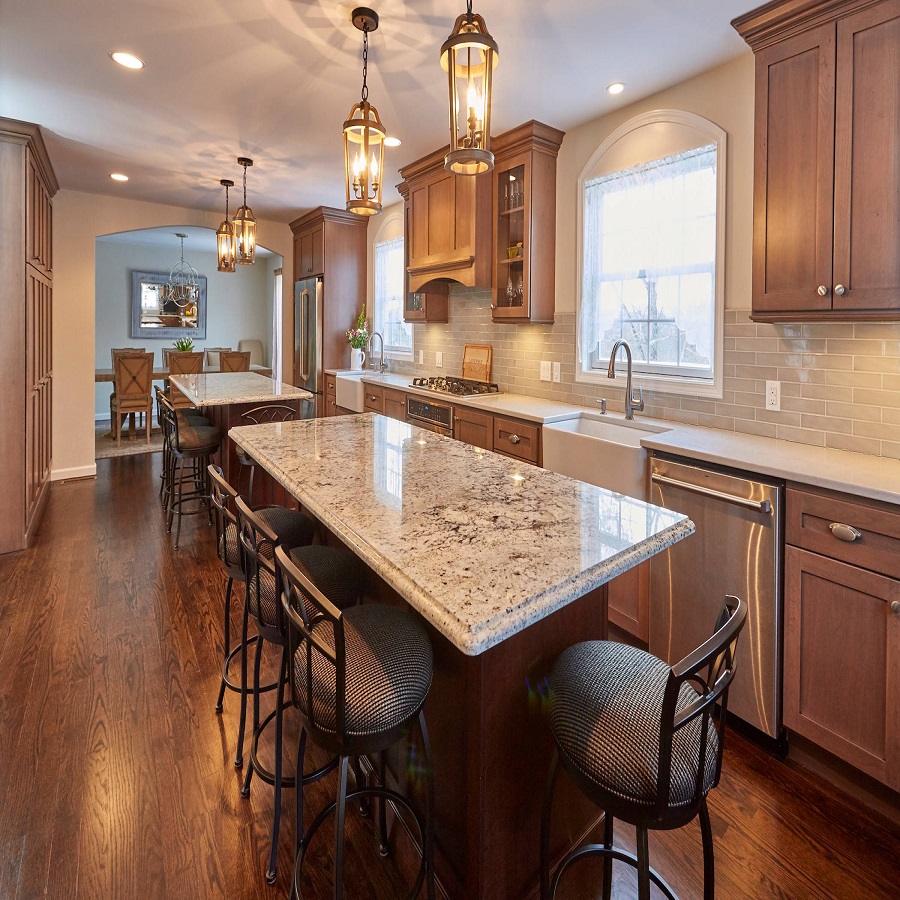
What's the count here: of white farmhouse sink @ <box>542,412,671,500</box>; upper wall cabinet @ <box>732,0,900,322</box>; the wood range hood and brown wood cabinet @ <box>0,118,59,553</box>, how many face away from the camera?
0

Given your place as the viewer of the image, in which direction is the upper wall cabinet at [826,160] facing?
facing the viewer and to the left of the viewer

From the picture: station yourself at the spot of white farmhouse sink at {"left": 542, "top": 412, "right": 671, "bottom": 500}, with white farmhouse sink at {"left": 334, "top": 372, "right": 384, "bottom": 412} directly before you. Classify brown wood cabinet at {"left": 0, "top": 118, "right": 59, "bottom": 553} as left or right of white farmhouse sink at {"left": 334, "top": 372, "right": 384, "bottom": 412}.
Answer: left

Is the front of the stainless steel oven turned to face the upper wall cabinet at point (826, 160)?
no

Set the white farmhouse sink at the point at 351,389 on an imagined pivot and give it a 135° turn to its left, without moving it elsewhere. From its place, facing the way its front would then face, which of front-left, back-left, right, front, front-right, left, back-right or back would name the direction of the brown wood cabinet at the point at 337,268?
left

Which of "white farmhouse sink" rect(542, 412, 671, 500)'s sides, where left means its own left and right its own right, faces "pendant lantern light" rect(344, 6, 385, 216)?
front

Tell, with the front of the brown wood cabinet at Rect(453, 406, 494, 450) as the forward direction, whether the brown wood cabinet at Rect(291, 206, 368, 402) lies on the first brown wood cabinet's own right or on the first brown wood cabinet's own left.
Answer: on the first brown wood cabinet's own right

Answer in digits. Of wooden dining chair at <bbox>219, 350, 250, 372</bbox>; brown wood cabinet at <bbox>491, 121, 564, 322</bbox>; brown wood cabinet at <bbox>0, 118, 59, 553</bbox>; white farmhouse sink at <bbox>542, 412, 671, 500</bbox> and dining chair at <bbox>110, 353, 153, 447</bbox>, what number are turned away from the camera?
2

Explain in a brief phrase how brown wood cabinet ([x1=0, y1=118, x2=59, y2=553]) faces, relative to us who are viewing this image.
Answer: facing to the right of the viewer

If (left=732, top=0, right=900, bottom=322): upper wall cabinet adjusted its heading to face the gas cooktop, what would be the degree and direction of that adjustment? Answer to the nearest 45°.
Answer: approximately 90° to its right

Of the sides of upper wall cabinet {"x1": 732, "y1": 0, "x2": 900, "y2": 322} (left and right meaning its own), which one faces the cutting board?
right

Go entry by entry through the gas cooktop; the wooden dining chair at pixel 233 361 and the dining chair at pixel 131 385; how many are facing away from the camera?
2

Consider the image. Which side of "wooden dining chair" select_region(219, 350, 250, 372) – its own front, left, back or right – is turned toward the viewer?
back
